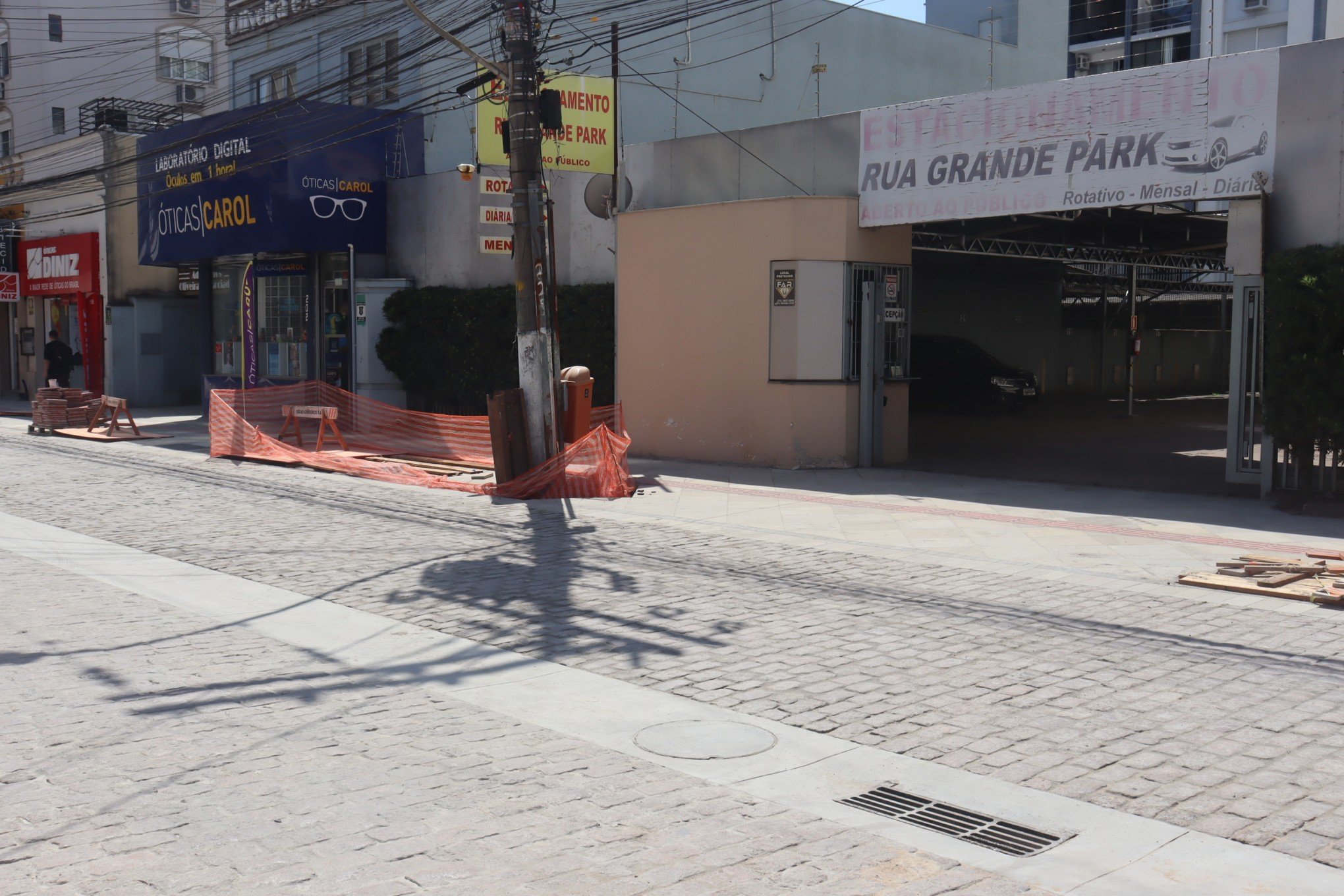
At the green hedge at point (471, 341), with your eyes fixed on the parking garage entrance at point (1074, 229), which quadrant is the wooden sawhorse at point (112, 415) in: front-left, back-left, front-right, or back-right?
back-right

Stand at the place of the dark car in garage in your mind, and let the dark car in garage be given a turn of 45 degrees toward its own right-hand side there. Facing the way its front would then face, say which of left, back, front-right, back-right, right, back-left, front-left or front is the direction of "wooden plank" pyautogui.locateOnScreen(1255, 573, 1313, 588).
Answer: front

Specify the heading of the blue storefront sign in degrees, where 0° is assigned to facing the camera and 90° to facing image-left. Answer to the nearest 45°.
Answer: approximately 0°

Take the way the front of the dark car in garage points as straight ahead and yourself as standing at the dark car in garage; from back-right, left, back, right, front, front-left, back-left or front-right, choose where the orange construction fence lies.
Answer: right

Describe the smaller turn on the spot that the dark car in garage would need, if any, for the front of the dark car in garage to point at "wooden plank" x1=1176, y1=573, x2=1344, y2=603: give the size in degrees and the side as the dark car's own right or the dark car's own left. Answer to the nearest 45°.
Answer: approximately 45° to the dark car's own right

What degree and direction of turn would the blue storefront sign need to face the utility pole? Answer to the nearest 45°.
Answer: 0° — it already faces it

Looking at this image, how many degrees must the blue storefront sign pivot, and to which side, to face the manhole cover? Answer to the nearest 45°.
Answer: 0° — it already faces it

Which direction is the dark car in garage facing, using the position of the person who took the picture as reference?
facing the viewer and to the right of the viewer

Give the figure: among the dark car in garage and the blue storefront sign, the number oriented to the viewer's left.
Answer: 0

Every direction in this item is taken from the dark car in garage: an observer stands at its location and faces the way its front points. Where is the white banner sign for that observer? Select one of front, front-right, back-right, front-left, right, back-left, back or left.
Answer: front-right

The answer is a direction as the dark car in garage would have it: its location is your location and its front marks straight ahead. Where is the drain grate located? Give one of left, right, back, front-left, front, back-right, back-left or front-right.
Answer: front-right

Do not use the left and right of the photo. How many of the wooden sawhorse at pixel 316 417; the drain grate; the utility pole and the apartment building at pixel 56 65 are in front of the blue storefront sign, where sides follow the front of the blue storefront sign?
3
